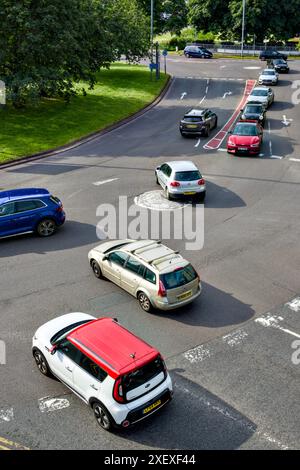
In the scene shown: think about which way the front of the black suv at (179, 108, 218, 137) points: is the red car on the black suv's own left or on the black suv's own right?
on the black suv's own right

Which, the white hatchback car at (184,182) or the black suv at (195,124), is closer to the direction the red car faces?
the white hatchback car

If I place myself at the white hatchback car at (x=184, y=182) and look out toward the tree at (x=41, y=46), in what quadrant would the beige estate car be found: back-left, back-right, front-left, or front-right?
back-left

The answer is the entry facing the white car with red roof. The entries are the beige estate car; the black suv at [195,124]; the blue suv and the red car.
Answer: the red car

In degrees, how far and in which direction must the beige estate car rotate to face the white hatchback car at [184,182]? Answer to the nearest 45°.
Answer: approximately 45° to its right

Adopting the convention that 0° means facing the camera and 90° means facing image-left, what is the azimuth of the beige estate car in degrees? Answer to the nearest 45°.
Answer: approximately 135°

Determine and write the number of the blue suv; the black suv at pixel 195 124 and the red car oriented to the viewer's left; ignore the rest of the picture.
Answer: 1

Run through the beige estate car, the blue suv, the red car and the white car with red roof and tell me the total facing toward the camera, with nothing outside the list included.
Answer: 1

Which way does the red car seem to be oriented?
toward the camera

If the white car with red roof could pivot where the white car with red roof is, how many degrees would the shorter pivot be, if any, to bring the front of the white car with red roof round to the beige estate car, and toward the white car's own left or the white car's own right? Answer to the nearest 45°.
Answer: approximately 45° to the white car's own right

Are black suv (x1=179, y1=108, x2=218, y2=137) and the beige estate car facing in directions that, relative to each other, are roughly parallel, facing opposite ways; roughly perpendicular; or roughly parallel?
roughly perpendicular

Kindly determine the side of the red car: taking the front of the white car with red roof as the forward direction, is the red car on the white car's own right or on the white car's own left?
on the white car's own right

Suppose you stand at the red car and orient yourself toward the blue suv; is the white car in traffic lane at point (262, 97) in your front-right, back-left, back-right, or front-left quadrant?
back-right

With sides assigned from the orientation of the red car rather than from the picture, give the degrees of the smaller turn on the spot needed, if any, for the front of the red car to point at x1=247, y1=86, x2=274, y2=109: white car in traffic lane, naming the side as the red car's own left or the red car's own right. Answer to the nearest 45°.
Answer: approximately 180°

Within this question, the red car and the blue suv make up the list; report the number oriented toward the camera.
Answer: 1

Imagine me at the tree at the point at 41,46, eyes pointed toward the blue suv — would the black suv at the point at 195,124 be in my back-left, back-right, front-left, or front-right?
front-left

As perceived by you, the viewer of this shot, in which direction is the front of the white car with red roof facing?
facing away from the viewer and to the left of the viewer

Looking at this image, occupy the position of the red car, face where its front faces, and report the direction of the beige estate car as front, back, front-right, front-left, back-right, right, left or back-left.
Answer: front
